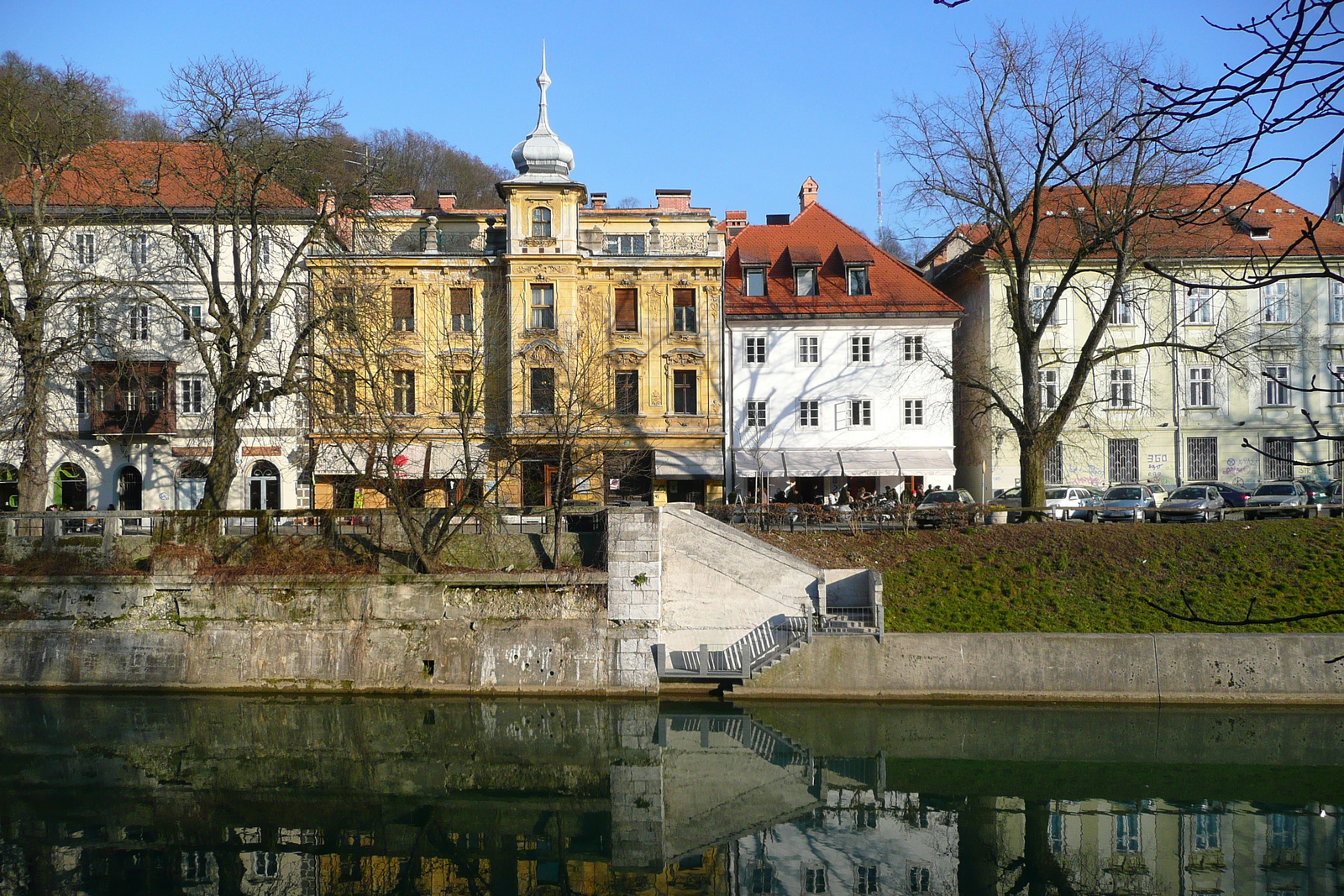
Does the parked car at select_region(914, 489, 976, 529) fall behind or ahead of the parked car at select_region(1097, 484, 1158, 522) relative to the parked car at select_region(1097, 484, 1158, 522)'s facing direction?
ahead

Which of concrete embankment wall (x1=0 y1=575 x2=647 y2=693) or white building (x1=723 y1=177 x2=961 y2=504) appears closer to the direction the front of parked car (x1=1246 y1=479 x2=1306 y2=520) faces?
the concrete embankment wall

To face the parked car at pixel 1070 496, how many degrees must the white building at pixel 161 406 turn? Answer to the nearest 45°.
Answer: approximately 45° to its left

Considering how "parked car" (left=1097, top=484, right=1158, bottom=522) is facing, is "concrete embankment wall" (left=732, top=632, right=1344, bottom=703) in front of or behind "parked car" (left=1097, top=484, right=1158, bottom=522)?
in front

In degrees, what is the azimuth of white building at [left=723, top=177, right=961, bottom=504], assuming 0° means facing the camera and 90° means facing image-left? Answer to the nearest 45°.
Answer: approximately 0°

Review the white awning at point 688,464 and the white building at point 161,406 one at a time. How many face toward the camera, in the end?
2
